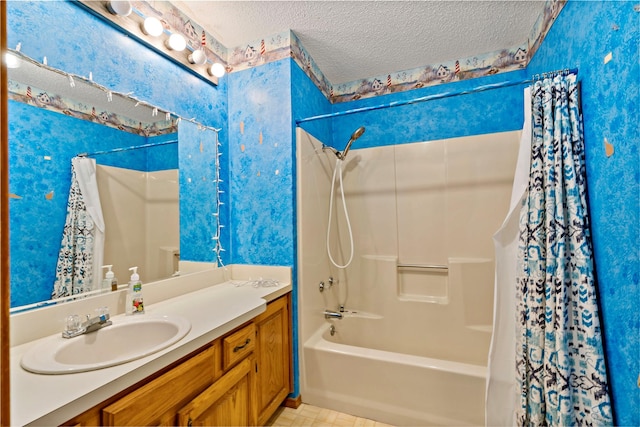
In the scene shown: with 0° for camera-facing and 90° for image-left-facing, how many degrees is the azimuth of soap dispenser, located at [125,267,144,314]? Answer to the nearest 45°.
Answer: approximately 315°

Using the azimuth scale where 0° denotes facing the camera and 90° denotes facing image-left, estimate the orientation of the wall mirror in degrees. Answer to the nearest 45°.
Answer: approximately 315°

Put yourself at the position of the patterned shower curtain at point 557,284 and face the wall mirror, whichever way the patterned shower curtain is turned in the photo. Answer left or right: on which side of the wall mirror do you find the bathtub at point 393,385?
right

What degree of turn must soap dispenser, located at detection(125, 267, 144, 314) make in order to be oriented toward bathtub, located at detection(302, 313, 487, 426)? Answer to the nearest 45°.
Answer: approximately 45° to its left

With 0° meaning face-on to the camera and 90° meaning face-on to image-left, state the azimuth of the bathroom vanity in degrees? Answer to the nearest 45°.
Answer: approximately 315°

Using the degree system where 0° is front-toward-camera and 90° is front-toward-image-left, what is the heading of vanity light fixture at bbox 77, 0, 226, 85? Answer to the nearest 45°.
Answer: approximately 315°
